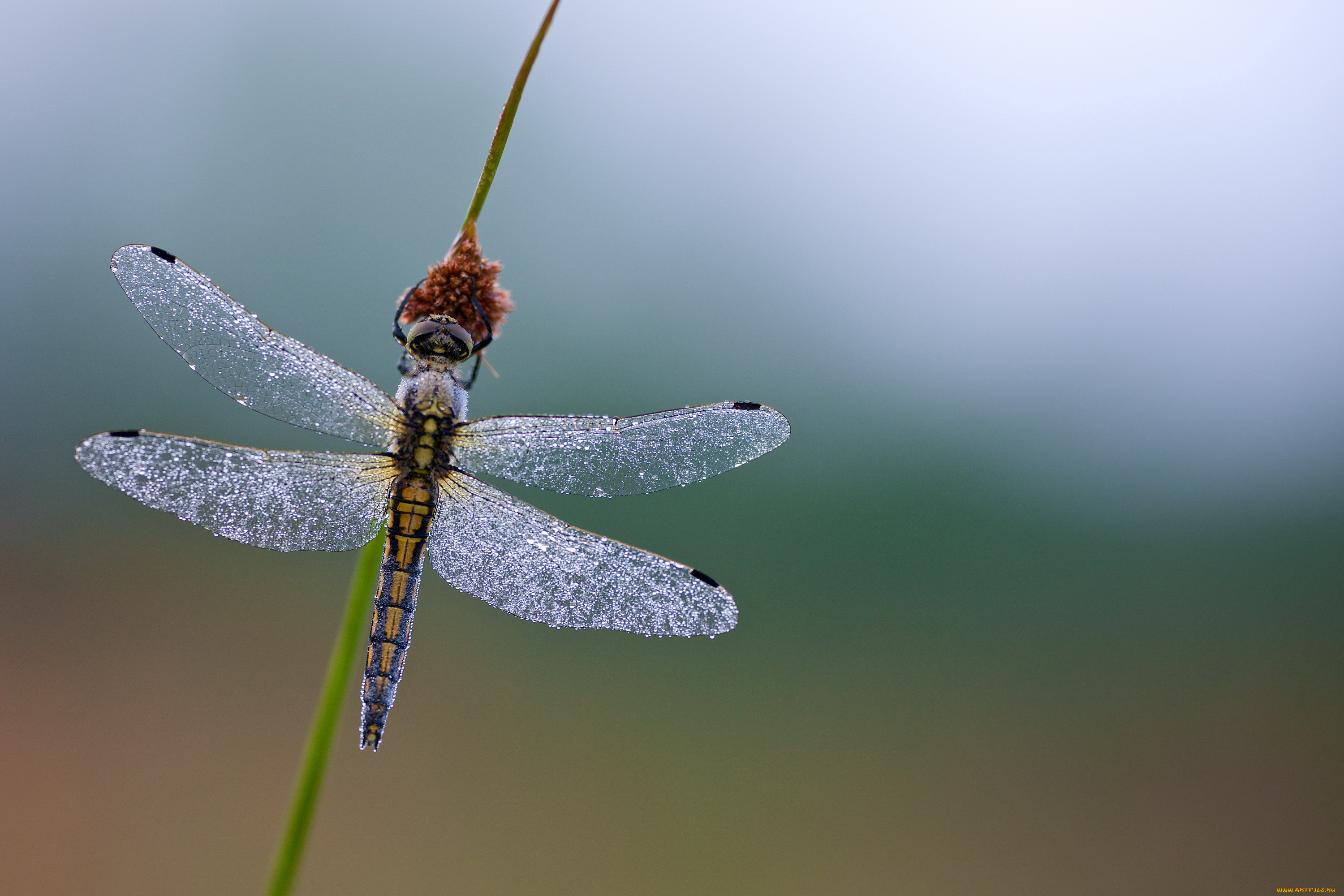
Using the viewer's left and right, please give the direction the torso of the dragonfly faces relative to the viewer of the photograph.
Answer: facing away from the viewer
